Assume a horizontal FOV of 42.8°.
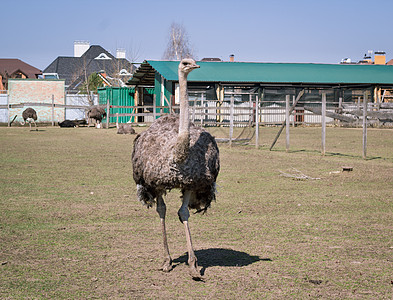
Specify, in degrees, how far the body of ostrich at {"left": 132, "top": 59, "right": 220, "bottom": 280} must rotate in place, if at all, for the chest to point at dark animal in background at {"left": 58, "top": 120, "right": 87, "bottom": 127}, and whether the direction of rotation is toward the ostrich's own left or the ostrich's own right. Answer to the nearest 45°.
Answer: approximately 180°

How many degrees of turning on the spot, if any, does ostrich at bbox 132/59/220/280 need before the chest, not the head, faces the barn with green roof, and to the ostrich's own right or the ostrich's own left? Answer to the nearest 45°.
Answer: approximately 180°

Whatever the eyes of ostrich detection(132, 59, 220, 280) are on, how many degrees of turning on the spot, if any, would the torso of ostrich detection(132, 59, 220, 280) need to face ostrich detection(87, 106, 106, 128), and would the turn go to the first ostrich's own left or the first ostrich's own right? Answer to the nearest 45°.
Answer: approximately 180°

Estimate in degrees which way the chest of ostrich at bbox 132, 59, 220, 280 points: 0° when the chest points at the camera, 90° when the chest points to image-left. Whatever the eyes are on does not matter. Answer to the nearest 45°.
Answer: approximately 0°

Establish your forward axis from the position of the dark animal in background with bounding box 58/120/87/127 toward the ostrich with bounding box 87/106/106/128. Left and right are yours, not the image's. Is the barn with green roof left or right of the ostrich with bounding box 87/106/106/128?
left
